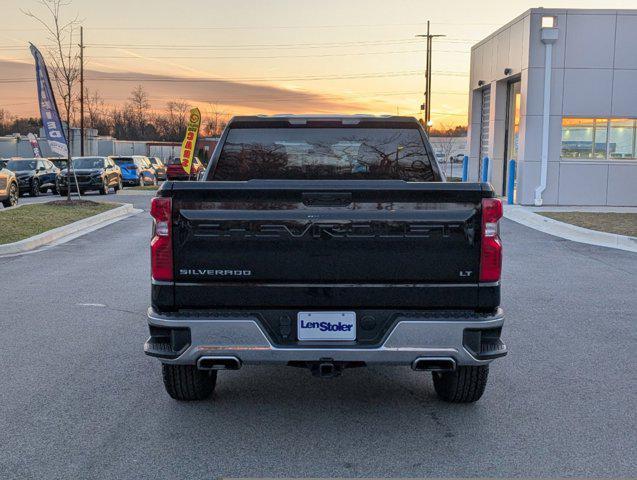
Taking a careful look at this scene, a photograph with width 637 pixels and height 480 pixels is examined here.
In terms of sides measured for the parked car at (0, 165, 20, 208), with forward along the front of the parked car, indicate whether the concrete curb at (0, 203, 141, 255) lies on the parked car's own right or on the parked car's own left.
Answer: on the parked car's own left

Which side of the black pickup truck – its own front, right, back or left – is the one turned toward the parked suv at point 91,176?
front

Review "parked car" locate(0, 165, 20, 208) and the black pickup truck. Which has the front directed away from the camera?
the black pickup truck

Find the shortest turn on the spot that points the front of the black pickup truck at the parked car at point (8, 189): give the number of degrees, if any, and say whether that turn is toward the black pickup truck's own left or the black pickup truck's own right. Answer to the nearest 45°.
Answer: approximately 45° to the black pickup truck's own left

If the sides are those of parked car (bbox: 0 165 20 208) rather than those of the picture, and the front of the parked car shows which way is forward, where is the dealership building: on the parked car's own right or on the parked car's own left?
on the parked car's own left

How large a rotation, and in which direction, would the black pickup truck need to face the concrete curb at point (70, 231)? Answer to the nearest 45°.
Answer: approximately 45° to its left

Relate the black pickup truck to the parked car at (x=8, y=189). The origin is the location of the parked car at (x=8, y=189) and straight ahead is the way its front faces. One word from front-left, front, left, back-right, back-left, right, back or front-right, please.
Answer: front-left

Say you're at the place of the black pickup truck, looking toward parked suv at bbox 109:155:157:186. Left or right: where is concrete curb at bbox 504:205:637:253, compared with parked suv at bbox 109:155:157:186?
right

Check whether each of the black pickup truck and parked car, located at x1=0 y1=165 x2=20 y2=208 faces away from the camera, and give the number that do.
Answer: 1

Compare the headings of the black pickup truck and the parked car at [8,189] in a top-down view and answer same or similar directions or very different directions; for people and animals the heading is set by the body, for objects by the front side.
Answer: very different directions

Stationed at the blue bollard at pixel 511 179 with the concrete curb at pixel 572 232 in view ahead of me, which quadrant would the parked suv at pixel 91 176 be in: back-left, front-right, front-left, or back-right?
back-right

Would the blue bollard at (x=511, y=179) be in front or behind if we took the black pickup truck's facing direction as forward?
in front

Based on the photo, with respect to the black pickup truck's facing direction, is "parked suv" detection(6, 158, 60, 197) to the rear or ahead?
ahead

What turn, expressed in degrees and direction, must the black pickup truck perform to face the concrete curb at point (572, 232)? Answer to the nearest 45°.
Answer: approximately 45° to its right

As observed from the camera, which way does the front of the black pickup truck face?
facing away from the viewer

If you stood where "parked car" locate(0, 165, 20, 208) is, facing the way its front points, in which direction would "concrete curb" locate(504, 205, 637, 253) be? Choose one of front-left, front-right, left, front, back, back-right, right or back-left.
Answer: left

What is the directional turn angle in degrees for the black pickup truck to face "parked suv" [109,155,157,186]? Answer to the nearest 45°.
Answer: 0° — it already faces it
